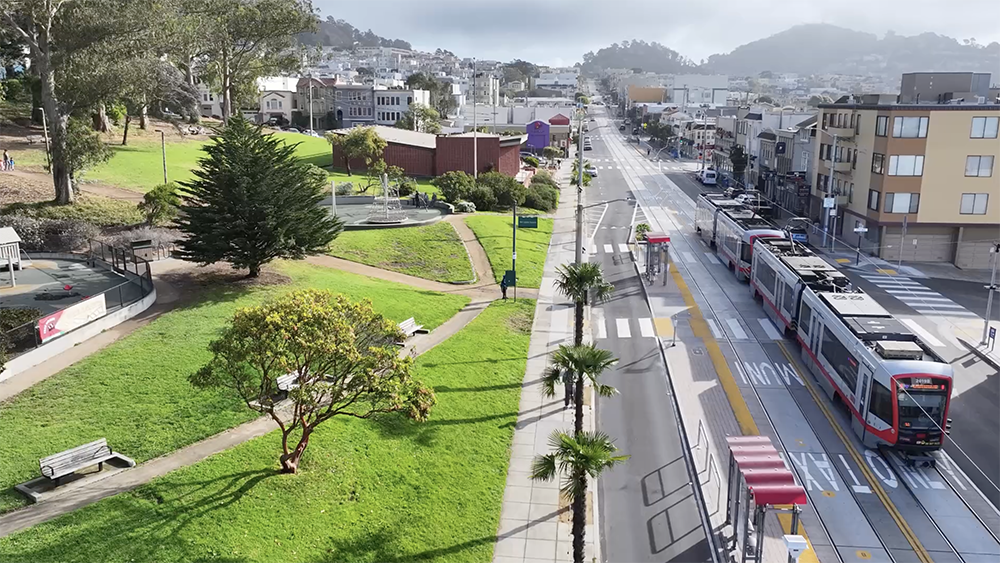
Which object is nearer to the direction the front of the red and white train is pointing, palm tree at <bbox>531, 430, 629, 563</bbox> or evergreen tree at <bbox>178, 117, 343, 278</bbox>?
the palm tree

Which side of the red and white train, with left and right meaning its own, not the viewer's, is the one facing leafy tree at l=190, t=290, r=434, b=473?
right

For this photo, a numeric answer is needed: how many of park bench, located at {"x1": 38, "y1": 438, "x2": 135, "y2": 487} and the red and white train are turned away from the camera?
0

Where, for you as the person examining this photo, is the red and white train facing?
facing the viewer and to the right of the viewer

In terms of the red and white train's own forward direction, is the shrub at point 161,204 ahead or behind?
behind

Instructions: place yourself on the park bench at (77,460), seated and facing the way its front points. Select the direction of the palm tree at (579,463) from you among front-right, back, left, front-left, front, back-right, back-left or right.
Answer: front

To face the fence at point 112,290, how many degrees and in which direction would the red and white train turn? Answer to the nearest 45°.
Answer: approximately 135° to its right

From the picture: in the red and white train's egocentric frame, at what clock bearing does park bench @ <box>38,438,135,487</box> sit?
The park bench is roughly at 3 o'clock from the red and white train.

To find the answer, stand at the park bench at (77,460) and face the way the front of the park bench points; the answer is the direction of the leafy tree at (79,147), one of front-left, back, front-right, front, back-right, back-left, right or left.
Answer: back-left

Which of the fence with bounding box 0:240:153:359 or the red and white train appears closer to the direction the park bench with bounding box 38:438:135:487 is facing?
the red and white train
